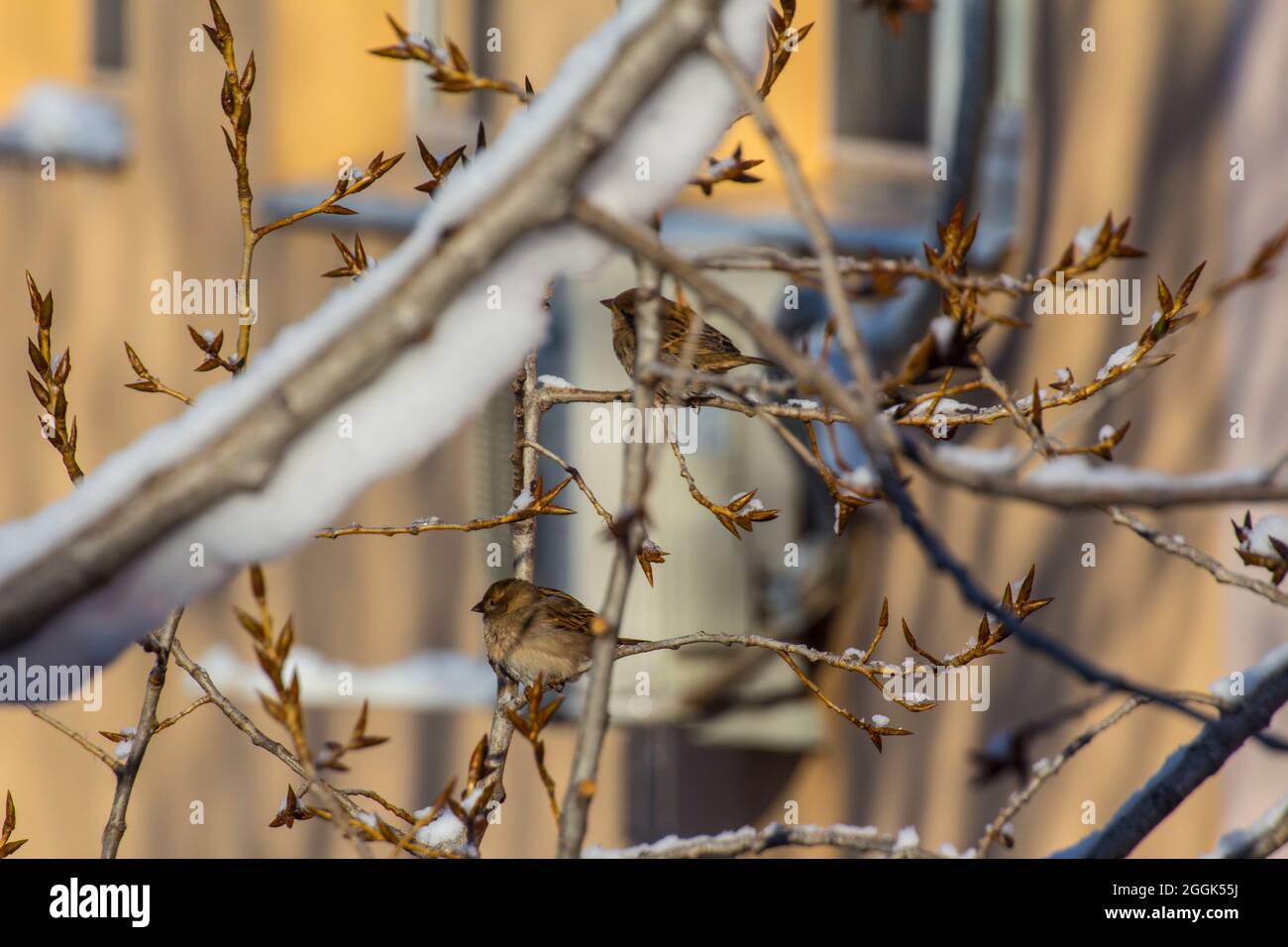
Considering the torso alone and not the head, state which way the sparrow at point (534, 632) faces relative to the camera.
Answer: to the viewer's left

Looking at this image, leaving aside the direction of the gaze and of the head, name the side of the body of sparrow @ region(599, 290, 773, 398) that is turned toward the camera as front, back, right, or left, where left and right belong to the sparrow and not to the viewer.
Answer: left

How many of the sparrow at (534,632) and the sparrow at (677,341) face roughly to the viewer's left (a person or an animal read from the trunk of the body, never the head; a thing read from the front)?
2

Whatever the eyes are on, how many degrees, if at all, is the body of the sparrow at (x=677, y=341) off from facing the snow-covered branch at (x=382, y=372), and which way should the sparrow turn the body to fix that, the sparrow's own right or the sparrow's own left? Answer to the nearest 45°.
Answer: approximately 90° to the sparrow's own left

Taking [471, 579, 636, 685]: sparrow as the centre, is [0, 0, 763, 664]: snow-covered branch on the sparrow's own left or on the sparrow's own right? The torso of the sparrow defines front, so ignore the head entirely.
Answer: on the sparrow's own left
